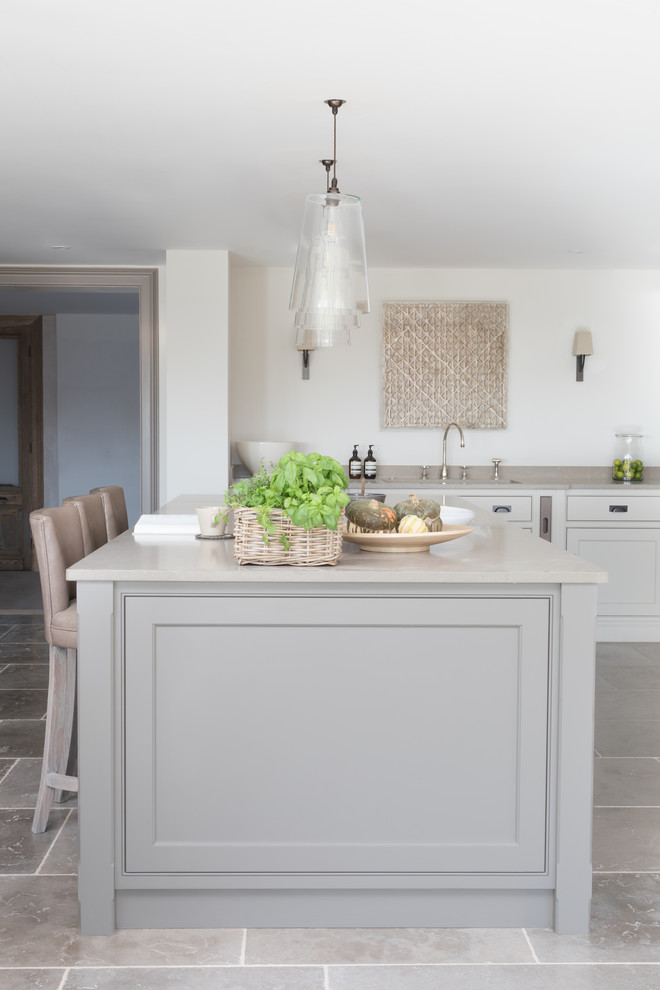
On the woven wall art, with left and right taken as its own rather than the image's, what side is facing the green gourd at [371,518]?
front

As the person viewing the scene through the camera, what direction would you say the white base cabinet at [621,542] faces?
facing the viewer

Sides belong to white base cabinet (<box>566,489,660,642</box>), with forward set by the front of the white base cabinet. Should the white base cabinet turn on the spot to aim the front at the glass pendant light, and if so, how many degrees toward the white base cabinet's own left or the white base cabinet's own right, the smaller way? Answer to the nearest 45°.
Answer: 0° — it already faces it

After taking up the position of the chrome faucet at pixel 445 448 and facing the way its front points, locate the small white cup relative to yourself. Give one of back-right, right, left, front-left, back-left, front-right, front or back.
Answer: front-right

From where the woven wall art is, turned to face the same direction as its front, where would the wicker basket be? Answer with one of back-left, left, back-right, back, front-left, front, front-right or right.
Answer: front

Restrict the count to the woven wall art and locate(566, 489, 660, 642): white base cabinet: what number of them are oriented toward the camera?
2

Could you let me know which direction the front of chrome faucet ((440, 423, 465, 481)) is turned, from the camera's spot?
facing the viewer and to the right of the viewer

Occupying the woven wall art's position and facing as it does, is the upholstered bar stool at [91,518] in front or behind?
in front

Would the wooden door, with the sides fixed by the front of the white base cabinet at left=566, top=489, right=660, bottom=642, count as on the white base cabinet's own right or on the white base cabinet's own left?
on the white base cabinet's own right

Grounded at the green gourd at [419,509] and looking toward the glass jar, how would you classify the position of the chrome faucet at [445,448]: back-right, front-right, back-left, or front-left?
front-left

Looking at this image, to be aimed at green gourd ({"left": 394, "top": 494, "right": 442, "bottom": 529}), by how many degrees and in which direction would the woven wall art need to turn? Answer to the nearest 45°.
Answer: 0° — it already faces it
